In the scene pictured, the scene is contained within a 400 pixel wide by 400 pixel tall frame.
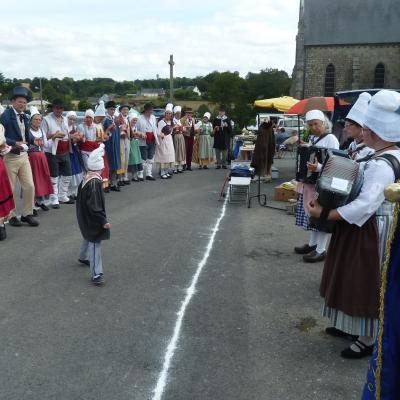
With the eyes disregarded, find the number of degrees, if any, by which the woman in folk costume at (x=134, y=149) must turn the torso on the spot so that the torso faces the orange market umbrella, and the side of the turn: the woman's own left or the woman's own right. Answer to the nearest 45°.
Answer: approximately 45° to the woman's own left

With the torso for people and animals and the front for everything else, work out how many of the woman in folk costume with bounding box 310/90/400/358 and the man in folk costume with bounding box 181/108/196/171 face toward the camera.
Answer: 1

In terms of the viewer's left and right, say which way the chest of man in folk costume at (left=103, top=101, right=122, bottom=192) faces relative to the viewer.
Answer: facing the viewer and to the right of the viewer

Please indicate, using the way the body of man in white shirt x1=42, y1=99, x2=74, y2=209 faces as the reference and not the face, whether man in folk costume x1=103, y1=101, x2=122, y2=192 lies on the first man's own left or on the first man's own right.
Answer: on the first man's own left

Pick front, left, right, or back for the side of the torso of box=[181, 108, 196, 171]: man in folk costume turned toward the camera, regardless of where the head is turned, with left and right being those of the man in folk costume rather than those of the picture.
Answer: front

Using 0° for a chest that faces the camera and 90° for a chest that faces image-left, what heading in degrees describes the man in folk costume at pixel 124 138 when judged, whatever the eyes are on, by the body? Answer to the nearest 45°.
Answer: approximately 315°

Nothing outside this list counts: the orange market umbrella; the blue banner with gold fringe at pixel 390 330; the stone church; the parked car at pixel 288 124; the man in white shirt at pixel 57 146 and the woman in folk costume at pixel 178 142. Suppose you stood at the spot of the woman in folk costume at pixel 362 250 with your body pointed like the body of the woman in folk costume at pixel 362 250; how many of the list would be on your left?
1

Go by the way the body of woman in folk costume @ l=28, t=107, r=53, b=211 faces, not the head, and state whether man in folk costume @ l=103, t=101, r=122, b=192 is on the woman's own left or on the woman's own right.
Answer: on the woman's own left

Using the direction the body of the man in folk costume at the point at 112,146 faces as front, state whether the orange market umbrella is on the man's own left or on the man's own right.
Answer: on the man's own left

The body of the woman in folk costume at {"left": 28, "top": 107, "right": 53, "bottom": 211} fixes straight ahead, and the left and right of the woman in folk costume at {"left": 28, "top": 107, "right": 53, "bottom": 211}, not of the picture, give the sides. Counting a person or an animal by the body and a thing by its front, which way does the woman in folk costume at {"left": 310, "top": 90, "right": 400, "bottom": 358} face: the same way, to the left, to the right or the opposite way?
the opposite way

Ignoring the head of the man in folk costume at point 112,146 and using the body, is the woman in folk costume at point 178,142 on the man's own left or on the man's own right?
on the man's own left

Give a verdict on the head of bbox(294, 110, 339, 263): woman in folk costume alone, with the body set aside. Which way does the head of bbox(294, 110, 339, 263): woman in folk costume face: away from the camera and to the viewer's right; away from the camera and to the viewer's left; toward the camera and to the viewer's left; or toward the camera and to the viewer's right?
toward the camera and to the viewer's left

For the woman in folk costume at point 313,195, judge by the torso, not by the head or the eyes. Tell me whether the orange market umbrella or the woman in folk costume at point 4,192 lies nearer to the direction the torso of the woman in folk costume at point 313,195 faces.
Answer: the woman in folk costume
